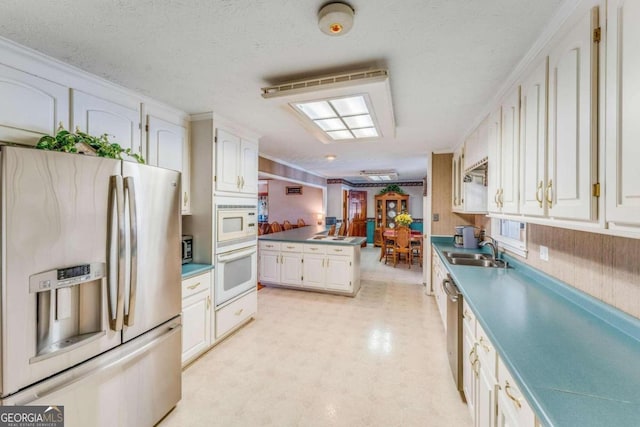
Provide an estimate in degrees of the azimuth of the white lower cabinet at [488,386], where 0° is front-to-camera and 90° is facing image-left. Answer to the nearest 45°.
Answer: approximately 90°

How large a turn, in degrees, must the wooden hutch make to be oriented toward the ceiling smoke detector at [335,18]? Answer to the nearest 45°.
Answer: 0° — it already faces it

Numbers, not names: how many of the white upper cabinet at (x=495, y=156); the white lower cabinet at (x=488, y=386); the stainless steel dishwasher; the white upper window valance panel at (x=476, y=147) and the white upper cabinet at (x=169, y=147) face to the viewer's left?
4

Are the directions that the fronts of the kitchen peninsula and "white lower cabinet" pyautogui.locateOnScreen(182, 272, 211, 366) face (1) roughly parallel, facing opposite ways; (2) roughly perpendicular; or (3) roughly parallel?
roughly perpendicular

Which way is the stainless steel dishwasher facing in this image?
to the viewer's left

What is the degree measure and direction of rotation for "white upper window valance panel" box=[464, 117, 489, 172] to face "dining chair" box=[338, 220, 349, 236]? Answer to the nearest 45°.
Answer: approximately 45° to its right

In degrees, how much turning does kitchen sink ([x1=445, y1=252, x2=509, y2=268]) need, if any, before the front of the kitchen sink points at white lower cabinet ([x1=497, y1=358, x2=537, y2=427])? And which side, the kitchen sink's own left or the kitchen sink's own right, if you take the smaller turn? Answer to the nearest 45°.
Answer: approximately 90° to the kitchen sink's own left

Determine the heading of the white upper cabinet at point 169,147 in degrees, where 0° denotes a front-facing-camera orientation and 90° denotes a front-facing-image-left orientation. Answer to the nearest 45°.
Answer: approximately 315°

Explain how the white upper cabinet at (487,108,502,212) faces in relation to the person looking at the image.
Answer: facing to the left of the viewer

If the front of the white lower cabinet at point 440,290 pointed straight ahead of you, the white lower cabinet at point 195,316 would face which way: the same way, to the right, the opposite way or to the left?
the opposite way

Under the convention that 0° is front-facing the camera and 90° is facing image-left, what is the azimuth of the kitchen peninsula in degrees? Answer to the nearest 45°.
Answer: approximately 0°

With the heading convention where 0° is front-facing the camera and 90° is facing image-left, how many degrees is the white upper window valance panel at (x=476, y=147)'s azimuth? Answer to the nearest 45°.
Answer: approximately 90°
